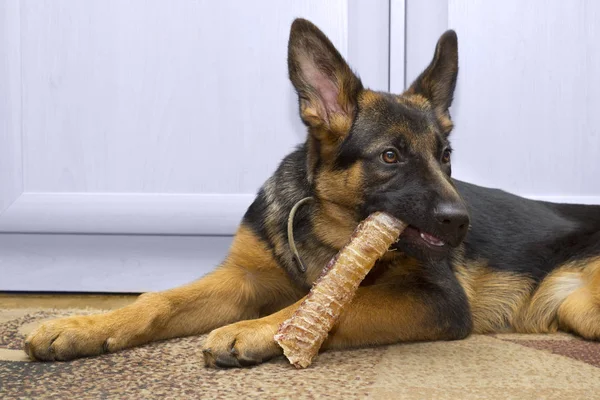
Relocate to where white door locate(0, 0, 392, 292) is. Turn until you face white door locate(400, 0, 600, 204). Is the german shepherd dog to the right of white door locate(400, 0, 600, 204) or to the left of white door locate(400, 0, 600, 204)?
right

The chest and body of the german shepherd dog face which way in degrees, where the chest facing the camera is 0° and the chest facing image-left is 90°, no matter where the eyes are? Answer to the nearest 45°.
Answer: approximately 45°

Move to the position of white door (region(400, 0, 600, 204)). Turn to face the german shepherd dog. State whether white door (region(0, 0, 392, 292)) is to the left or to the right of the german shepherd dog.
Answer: right

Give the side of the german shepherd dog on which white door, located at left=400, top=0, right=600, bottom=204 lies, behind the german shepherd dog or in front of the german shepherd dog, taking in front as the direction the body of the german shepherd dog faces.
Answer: behind

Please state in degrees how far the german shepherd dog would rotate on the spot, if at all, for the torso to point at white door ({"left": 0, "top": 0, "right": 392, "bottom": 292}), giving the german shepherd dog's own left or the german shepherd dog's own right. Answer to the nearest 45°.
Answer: approximately 90° to the german shepherd dog's own right
